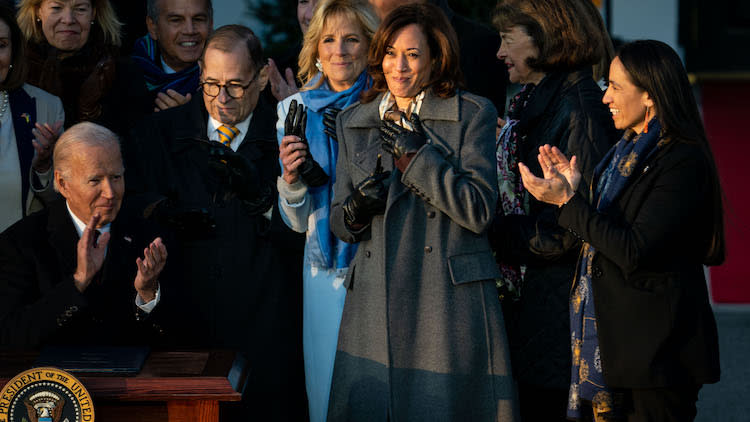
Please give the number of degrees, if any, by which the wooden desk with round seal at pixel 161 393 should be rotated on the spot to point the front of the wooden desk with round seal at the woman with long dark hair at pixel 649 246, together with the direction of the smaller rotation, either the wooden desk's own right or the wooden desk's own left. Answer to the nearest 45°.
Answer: approximately 90° to the wooden desk's own left

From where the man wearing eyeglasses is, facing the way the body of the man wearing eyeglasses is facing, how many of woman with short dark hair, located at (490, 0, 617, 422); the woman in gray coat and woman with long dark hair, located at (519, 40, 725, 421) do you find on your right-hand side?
0

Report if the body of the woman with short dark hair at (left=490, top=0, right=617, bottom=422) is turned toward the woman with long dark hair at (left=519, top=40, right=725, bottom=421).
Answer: no

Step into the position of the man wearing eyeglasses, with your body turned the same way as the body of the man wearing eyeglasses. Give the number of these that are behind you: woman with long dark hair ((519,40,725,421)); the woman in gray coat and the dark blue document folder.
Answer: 0

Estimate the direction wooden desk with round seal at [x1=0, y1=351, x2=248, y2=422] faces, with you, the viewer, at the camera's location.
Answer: facing the viewer

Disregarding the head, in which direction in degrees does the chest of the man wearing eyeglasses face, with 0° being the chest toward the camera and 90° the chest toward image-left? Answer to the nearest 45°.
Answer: approximately 0°

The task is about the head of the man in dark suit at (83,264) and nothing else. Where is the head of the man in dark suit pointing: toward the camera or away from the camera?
toward the camera

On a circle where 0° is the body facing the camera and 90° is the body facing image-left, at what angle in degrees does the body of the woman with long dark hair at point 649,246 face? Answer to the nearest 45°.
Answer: approximately 90°

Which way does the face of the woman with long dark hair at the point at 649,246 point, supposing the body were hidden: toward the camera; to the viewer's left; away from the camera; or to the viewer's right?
to the viewer's left

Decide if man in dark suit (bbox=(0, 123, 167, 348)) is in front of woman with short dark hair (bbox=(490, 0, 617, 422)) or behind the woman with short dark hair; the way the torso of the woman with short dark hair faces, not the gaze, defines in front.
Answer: in front

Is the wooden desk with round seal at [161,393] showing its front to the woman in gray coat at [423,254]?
no

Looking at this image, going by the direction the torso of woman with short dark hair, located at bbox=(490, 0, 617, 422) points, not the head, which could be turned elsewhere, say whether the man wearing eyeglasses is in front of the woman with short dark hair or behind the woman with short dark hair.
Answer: in front

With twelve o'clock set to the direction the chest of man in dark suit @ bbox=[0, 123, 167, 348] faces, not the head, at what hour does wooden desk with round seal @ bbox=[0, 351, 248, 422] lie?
The wooden desk with round seal is roughly at 1 o'clock from the man in dark suit.
